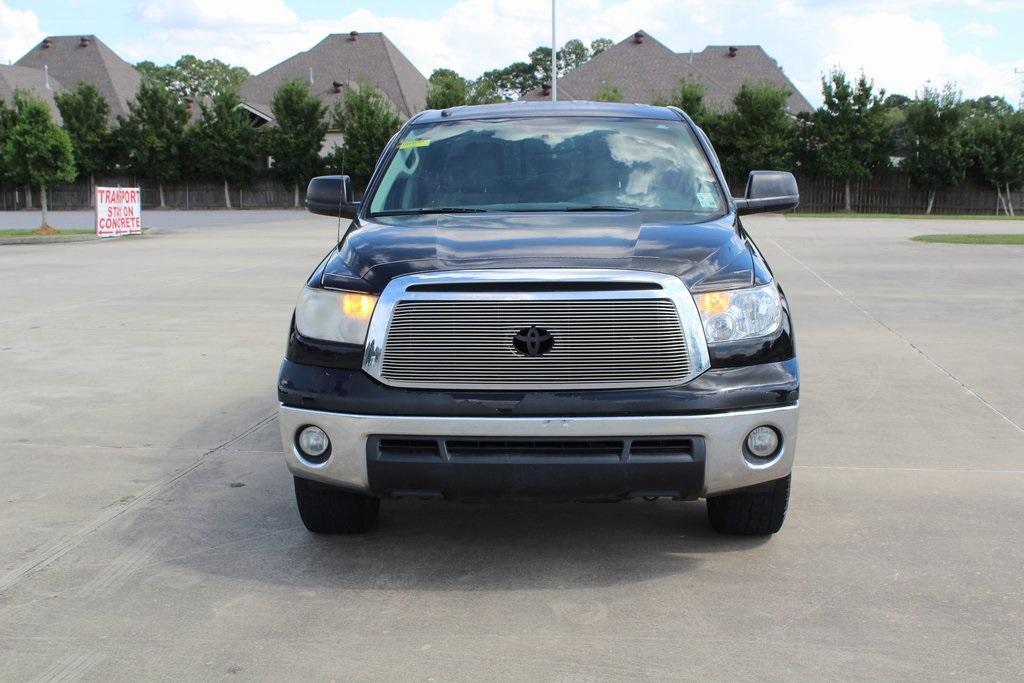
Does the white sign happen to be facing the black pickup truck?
yes

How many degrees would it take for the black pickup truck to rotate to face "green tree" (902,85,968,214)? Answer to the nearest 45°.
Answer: approximately 180°

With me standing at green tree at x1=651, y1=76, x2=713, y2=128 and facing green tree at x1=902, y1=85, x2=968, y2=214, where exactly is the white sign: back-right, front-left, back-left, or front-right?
back-right

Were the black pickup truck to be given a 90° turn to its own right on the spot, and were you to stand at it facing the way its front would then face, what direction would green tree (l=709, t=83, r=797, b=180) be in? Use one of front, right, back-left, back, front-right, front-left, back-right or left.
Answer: right

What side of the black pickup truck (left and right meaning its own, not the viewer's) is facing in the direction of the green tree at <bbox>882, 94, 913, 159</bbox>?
back

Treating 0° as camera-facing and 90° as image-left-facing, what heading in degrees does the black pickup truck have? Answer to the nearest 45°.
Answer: approximately 0°

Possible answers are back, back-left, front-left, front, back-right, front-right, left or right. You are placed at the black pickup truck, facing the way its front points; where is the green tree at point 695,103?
back

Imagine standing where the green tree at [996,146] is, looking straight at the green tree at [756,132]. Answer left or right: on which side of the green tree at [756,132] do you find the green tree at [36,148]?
left

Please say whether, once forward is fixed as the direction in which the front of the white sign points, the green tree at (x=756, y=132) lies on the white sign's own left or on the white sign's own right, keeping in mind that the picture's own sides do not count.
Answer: on the white sign's own left

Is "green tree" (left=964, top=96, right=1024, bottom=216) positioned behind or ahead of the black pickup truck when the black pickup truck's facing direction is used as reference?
behind

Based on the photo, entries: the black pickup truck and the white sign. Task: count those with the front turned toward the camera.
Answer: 2
